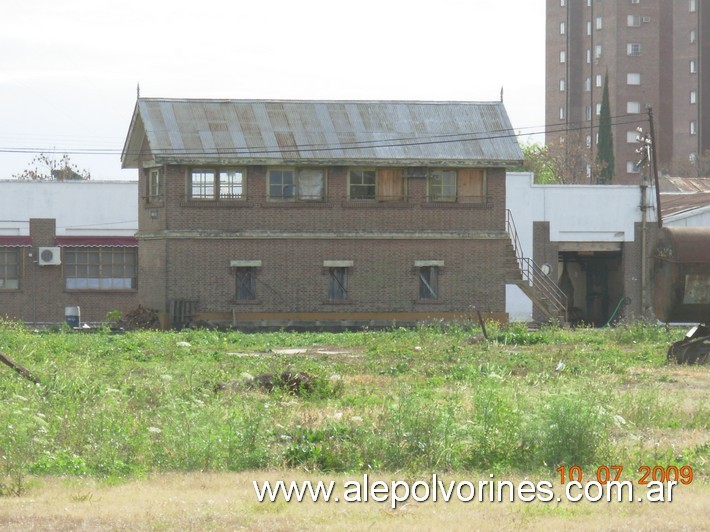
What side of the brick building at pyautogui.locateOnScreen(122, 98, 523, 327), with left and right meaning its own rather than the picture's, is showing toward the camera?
front

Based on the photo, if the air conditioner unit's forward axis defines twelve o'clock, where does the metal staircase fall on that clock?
The metal staircase is roughly at 10 o'clock from the air conditioner unit.

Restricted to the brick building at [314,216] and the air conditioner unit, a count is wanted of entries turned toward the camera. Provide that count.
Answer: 2

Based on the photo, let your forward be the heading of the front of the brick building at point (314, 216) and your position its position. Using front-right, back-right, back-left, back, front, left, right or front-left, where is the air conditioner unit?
back-right

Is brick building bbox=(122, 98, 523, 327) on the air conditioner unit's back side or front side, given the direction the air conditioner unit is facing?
on the front side

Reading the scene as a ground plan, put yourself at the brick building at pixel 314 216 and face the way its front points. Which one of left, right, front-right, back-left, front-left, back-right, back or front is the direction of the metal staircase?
left

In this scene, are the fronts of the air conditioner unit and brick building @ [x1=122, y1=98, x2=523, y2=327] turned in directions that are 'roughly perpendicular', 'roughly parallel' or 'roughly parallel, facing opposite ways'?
roughly parallel

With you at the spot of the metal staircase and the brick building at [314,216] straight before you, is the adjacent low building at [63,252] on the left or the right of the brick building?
right
